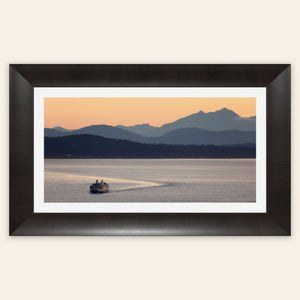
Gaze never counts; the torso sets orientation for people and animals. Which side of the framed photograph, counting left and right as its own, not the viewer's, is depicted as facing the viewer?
front
